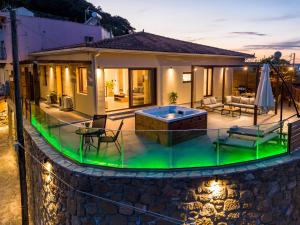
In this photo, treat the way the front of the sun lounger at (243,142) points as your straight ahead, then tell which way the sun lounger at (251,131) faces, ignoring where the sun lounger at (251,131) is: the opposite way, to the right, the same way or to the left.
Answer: the same way

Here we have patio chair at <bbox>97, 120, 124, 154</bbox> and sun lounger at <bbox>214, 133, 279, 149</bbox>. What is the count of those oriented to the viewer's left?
2

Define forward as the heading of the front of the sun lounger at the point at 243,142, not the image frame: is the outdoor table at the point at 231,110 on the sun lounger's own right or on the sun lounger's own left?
on the sun lounger's own right

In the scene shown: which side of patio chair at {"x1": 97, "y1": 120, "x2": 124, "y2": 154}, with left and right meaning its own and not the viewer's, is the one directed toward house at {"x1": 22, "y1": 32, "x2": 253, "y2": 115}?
right

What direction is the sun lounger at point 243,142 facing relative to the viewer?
to the viewer's left

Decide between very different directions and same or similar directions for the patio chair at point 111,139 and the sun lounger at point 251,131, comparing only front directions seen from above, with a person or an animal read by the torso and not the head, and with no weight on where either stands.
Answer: same or similar directions

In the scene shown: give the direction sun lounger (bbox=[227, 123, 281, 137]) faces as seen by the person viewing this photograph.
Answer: facing to the left of the viewer

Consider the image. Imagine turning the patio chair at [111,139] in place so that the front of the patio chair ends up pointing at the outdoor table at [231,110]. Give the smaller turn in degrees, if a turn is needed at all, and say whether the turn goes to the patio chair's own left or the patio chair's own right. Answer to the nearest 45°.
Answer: approximately 135° to the patio chair's own right

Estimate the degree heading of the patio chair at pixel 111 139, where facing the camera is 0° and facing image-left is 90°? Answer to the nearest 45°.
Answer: approximately 90°

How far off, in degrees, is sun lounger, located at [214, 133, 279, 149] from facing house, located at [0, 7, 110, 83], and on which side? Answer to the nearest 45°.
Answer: approximately 45° to its right

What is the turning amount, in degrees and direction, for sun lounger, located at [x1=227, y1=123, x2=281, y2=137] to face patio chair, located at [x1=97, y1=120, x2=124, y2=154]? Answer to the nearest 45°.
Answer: approximately 45° to its left

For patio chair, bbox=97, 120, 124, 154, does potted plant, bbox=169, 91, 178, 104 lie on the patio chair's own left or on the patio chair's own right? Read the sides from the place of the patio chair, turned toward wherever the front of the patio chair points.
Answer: on the patio chair's own right
